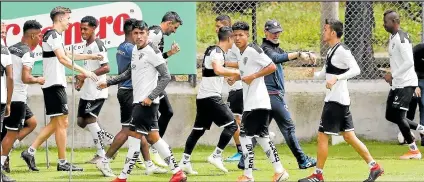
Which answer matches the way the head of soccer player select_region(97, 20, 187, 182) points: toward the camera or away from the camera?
toward the camera

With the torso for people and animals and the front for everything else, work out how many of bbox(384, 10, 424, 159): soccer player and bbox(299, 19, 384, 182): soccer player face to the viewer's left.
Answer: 2

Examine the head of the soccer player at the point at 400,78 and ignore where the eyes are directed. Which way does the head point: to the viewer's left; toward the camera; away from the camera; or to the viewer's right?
to the viewer's left

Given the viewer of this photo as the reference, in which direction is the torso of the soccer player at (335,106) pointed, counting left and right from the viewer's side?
facing to the left of the viewer

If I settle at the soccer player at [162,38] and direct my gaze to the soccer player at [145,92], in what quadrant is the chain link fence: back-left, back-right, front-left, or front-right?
back-left

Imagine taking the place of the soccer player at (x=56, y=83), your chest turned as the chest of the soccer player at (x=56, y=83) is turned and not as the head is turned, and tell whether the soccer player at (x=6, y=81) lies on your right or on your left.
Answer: on your right

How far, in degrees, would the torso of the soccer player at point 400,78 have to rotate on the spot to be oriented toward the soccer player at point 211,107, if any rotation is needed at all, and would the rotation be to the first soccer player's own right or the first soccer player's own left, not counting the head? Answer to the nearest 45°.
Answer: approximately 45° to the first soccer player's own left

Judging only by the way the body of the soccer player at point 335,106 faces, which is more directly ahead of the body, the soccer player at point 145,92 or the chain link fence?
the soccer player

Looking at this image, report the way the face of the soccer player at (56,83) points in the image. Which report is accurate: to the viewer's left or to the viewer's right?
to the viewer's right

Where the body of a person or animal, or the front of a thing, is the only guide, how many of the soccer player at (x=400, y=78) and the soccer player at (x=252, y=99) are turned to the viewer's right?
0

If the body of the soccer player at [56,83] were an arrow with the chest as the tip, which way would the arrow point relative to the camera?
to the viewer's right

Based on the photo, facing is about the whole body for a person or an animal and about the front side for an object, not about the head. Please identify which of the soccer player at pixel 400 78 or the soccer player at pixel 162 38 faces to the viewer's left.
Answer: the soccer player at pixel 400 78

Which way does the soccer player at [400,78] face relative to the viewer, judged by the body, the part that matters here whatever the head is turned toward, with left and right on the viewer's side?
facing to the left of the viewer
